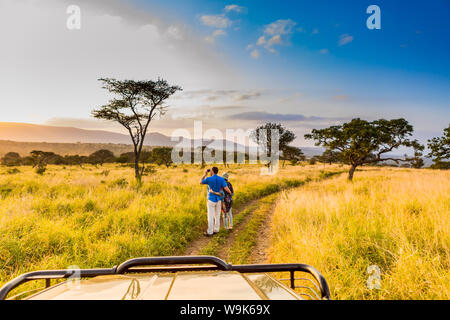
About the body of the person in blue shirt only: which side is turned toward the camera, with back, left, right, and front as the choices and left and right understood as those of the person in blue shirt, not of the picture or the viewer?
back

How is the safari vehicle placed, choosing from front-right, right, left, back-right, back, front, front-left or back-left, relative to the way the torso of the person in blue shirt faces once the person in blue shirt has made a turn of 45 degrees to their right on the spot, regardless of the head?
back-right

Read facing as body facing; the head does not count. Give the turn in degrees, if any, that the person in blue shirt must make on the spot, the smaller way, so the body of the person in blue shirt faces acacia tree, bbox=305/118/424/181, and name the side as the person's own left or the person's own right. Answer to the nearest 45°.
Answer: approximately 45° to the person's own right
